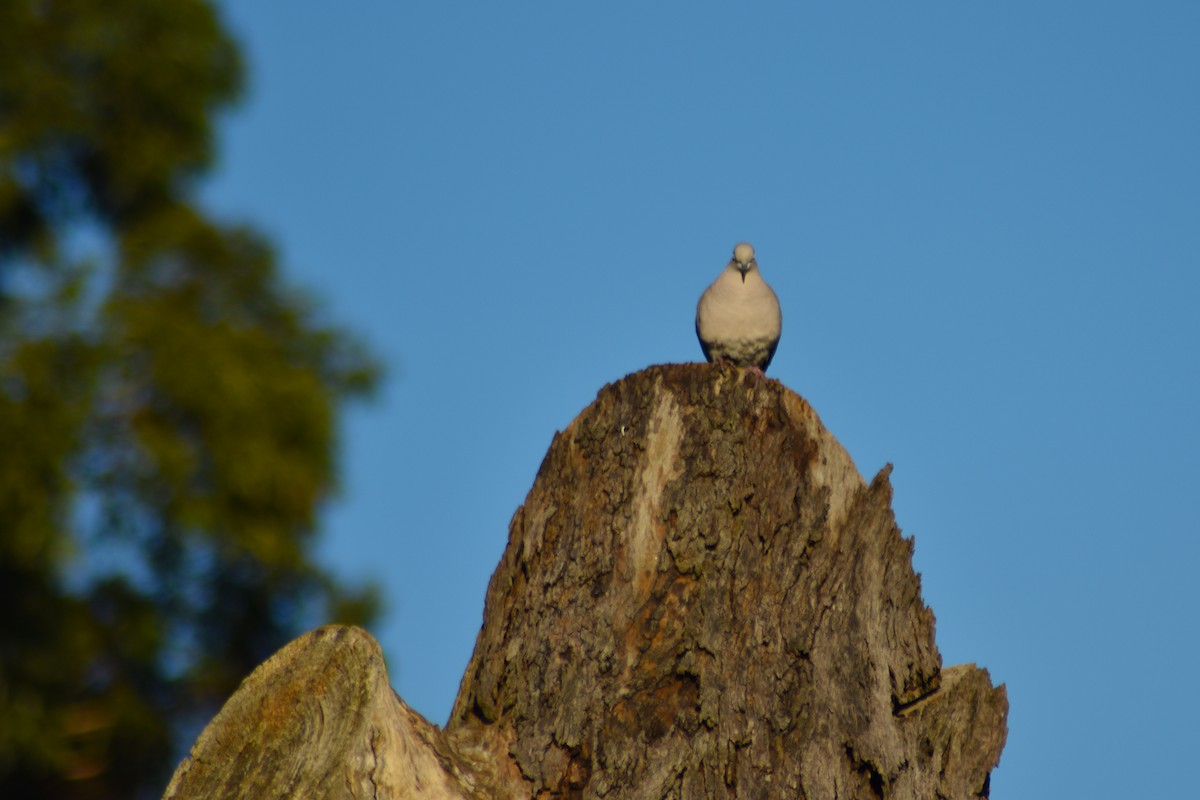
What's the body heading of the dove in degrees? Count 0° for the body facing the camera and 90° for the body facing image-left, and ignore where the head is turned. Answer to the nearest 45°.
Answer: approximately 0°

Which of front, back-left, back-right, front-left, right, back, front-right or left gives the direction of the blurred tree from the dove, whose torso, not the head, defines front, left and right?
back-right
